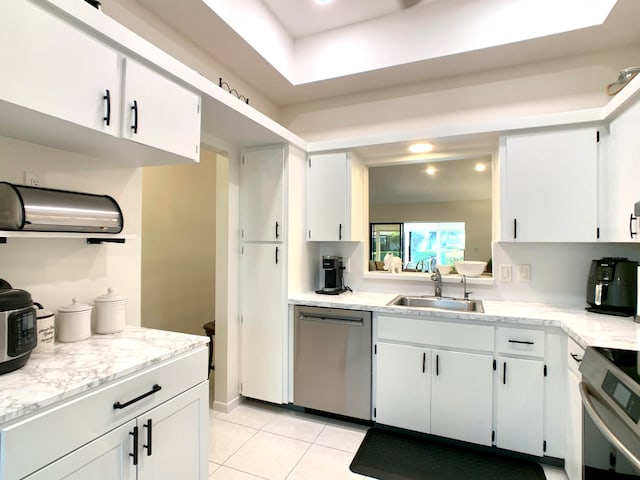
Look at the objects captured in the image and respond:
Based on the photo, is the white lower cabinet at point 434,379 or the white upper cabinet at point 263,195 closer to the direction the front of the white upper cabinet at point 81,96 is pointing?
the white lower cabinet

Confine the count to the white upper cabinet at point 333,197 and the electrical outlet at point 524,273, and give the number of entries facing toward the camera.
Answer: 2

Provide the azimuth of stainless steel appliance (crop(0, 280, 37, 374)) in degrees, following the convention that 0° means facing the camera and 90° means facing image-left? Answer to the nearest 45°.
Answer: approximately 315°

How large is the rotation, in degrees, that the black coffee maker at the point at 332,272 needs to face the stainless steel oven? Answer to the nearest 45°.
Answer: approximately 90° to its left

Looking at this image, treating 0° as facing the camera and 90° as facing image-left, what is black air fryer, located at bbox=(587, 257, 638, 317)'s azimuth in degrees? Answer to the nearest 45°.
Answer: approximately 45°

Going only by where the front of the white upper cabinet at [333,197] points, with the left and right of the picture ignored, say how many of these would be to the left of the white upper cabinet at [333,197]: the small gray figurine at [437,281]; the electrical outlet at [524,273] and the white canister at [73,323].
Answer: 2
